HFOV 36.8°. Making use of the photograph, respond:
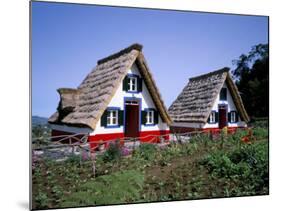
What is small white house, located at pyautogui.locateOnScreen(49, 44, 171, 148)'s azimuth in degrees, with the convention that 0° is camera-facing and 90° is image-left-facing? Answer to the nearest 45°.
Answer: approximately 315°

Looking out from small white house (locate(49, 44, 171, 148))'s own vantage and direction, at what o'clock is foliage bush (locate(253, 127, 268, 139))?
The foliage bush is roughly at 10 o'clock from the small white house.
